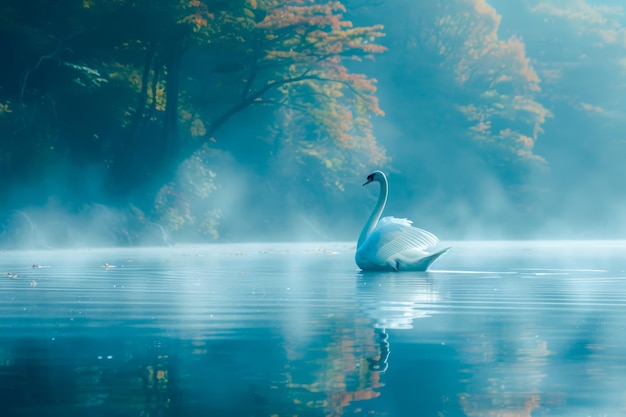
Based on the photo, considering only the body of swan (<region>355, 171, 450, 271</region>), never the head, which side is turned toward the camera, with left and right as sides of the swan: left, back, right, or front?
left
